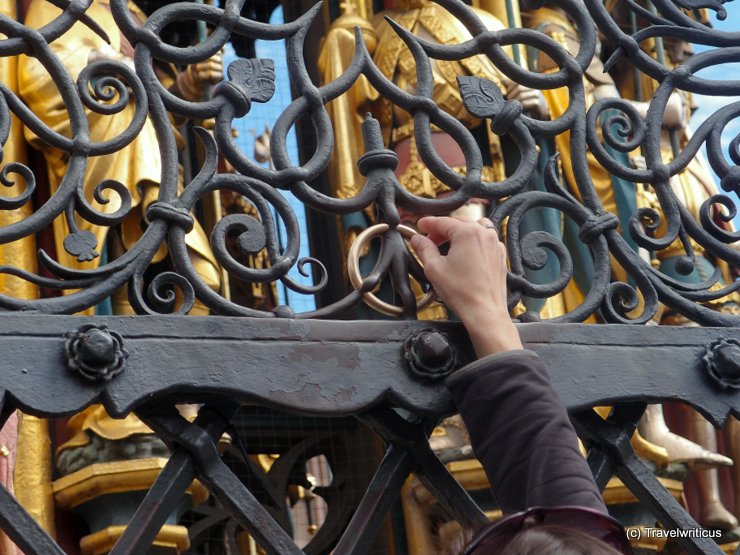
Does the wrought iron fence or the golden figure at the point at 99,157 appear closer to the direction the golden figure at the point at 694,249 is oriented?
the wrought iron fence

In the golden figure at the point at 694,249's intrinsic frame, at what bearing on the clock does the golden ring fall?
The golden ring is roughly at 2 o'clock from the golden figure.

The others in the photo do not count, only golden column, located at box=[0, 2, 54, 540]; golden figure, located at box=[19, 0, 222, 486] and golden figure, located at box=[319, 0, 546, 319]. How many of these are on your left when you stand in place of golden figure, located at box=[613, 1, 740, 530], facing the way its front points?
0

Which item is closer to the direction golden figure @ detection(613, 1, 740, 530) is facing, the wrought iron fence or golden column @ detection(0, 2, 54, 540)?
the wrought iron fence

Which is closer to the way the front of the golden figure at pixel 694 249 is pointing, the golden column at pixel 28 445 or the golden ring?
the golden ring

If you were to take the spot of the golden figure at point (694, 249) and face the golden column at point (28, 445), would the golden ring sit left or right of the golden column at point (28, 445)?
left

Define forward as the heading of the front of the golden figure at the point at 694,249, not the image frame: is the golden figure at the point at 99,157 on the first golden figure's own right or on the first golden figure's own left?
on the first golden figure's own right

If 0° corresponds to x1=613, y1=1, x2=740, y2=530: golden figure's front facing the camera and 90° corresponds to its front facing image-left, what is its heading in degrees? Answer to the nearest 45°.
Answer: approximately 315°

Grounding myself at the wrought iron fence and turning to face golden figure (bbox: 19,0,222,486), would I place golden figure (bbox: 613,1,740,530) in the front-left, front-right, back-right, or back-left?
front-right

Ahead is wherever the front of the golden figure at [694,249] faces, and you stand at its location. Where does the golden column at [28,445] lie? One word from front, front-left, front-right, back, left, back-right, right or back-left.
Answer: right

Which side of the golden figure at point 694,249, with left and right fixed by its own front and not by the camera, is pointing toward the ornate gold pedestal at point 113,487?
right
